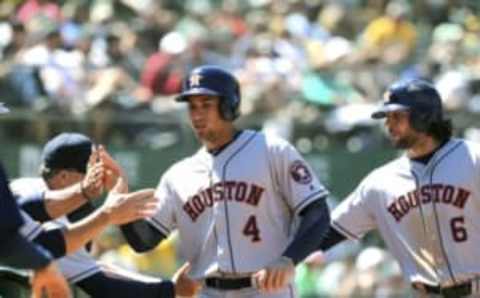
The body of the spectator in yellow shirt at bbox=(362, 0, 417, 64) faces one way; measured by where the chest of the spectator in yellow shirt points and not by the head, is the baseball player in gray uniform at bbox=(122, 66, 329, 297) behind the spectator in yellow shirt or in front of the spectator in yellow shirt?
in front

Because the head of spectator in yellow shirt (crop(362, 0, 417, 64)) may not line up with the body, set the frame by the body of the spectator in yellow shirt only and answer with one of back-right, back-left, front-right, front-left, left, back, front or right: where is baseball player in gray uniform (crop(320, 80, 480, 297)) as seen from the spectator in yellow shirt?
front

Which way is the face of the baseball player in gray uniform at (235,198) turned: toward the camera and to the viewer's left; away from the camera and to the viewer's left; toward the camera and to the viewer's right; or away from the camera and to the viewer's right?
toward the camera and to the viewer's left

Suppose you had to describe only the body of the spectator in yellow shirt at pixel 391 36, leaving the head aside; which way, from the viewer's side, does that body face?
toward the camera
